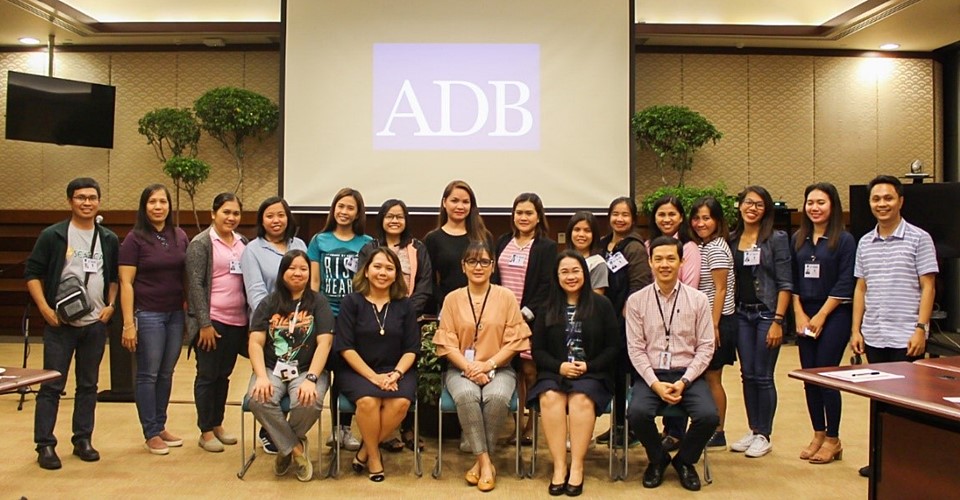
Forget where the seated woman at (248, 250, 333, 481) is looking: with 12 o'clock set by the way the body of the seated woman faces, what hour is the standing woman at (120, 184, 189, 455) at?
The standing woman is roughly at 4 o'clock from the seated woman.

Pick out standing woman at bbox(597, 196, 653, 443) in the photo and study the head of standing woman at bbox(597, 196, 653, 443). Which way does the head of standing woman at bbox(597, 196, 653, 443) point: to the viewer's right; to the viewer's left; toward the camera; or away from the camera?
toward the camera

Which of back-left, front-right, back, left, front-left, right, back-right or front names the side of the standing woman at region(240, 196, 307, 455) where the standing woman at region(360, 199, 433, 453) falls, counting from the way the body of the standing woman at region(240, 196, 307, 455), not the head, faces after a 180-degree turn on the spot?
back-right

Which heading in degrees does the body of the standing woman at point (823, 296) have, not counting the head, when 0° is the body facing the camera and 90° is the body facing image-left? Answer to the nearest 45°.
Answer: approximately 45°

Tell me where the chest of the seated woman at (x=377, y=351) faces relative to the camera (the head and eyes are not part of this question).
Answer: toward the camera

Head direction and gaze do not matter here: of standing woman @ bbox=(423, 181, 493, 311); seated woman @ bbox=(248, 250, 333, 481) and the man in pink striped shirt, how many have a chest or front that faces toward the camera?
3

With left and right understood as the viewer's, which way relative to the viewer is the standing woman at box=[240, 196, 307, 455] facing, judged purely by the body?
facing the viewer and to the right of the viewer

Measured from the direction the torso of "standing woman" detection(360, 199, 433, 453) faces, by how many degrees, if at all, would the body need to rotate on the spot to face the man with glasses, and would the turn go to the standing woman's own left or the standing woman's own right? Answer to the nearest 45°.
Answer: approximately 90° to the standing woman's own right

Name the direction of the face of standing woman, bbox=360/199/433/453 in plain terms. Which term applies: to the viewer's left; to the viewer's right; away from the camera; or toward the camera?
toward the camera

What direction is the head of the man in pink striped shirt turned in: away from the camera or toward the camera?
toward the camera

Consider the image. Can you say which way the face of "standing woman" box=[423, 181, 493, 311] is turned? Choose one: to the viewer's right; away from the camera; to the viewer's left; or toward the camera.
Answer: toward the camera

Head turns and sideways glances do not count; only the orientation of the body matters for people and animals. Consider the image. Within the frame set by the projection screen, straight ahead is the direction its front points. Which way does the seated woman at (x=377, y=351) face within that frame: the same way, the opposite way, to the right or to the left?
the same way

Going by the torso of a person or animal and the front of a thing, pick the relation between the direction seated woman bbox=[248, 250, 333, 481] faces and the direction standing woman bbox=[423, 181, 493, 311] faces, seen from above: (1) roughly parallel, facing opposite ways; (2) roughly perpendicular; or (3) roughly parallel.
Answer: roughly parallel

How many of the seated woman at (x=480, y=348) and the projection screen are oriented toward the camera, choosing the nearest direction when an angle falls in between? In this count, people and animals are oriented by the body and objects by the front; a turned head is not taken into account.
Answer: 2

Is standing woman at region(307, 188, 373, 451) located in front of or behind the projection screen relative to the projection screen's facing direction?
in front

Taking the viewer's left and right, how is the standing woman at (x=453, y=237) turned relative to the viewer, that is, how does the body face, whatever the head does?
facing the viewer

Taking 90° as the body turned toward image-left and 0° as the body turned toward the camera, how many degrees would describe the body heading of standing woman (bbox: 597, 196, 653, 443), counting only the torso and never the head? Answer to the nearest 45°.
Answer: approximately 45°

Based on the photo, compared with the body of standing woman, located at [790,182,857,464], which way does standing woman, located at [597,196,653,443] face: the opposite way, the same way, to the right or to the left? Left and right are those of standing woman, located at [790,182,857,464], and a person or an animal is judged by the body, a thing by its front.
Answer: the same way
